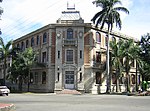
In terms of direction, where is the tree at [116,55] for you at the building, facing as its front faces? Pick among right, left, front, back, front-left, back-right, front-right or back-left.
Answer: left

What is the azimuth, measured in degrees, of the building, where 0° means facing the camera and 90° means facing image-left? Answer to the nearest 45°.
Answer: approximately 0°
